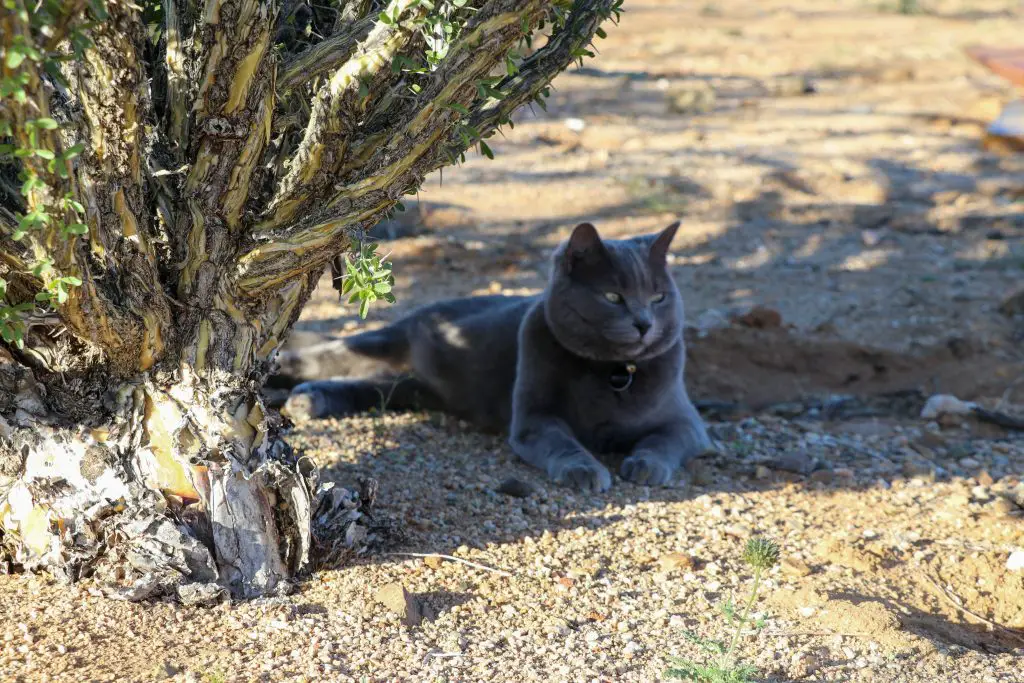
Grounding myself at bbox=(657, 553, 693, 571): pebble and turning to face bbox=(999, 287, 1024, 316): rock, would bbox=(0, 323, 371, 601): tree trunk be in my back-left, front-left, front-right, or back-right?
back-left

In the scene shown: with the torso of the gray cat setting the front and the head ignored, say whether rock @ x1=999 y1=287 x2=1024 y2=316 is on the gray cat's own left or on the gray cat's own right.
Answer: on the gray cat's own left

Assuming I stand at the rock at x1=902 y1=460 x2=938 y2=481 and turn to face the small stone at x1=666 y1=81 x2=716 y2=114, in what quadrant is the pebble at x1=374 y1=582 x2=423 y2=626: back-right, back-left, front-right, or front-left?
back-left

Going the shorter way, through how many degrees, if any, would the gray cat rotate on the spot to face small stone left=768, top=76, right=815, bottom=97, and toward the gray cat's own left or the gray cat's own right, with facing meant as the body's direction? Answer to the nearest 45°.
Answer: approximately 135° to the gray cat's own left

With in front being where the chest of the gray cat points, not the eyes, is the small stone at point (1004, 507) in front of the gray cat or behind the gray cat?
in front

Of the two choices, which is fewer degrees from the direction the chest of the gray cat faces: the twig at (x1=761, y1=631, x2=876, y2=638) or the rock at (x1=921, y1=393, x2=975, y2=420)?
the twig

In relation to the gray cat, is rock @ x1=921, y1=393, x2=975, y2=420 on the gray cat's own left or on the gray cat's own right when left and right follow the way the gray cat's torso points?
on the gray cat's own left

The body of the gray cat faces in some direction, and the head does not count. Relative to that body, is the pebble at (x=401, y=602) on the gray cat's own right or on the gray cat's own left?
on the gray cat's own right

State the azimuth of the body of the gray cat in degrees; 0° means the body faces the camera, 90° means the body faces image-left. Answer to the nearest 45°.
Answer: approximately 315°

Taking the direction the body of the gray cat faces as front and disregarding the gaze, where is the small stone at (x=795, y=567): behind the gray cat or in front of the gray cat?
in front

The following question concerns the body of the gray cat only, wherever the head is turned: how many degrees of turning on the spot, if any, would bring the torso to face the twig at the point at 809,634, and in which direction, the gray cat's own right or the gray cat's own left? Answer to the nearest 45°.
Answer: approximately 45° to the gray cat's own right

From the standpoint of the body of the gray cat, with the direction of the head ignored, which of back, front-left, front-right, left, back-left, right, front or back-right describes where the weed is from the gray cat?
front-right
